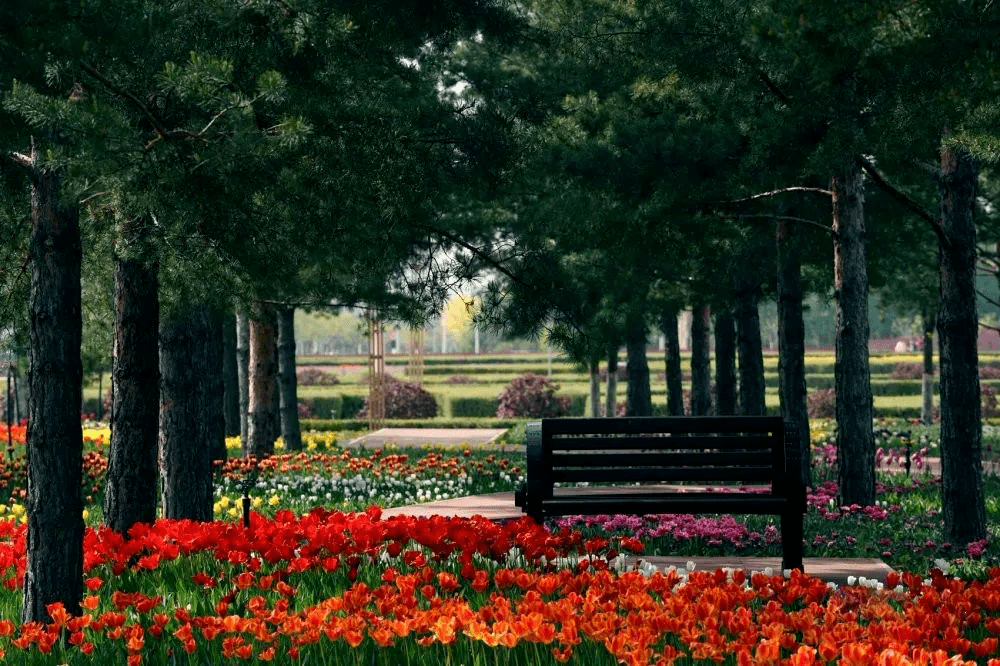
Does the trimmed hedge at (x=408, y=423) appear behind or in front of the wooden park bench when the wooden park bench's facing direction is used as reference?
in front

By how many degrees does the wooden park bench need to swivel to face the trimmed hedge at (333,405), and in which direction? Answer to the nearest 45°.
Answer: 0° — it already faces it

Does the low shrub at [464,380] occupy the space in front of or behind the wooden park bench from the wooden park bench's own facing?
in front

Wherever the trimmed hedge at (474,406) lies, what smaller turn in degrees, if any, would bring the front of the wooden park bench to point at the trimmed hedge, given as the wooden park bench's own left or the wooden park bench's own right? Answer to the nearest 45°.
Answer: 0° — it already faces it

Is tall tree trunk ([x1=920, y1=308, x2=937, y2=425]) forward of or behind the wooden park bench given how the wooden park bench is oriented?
forward

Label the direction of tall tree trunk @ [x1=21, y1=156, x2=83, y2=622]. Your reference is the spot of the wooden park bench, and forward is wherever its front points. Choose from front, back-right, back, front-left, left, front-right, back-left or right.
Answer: back-left

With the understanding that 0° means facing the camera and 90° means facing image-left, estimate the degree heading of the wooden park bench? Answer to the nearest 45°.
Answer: approximately 180°

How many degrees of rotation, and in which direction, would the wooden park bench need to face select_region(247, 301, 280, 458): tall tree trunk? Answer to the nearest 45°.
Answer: approximately 45° to its left
